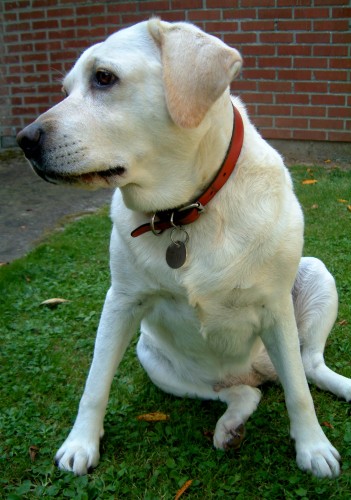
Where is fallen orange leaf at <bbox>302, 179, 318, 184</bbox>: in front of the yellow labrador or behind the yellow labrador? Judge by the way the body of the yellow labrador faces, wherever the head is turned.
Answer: behind

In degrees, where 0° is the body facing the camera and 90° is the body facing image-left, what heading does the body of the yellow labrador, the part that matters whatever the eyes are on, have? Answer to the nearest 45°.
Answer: approximately 0°

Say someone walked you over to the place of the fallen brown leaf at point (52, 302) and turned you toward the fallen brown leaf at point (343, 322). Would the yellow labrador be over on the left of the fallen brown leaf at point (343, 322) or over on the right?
right

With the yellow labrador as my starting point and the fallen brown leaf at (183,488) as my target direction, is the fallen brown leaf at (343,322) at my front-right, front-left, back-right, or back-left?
back-left
